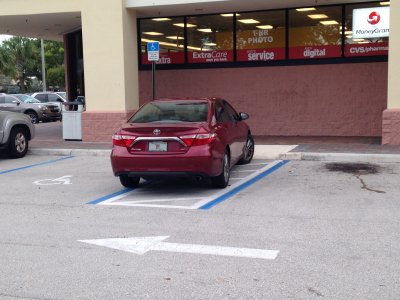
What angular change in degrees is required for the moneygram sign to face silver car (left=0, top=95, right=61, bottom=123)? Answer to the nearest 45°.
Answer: approximately 135° to its right

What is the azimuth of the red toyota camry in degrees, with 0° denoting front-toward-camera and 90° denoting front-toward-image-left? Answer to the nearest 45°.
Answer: approximately 225°

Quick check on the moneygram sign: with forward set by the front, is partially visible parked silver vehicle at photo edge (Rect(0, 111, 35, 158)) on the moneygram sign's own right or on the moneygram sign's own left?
on the moneygram sign's own right

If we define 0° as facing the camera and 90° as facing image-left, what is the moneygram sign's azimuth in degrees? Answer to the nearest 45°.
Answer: approximately 0°

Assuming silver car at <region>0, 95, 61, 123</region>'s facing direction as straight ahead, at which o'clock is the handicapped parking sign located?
The handicapped parking sign is roughly at 1 o'clock from the silver car.

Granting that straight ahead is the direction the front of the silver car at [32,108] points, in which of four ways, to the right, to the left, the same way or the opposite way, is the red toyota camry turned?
to the left
